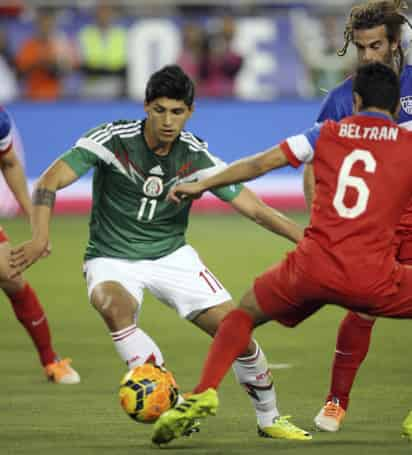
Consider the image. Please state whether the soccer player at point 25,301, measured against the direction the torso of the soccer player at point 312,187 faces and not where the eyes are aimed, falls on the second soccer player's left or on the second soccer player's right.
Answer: on the second soccer player's right

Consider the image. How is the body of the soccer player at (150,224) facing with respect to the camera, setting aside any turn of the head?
toward the camera

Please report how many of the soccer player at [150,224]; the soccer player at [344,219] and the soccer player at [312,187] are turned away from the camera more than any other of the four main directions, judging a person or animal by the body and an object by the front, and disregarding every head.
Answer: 1

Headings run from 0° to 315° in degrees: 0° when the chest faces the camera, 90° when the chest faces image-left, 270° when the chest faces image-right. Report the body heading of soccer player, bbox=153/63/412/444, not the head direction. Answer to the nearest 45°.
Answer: approximately 180°

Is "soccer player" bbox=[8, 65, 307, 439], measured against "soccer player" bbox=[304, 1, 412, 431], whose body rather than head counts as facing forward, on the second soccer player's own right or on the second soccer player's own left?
on the second soccer player's own right

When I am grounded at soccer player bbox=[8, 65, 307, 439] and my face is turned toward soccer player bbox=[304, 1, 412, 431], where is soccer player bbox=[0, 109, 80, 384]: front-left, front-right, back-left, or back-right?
back-left

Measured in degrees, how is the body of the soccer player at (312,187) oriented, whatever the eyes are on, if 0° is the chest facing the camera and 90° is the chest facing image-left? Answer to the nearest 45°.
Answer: approximately 0°

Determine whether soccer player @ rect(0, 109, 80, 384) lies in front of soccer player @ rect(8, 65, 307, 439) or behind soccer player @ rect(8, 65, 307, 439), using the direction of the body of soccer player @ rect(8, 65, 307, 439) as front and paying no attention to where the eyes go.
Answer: behind

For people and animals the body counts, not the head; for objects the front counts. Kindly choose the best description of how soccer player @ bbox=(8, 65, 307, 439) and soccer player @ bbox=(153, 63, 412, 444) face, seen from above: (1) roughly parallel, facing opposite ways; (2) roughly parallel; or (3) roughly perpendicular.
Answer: roughly parallel, facing opposite ways

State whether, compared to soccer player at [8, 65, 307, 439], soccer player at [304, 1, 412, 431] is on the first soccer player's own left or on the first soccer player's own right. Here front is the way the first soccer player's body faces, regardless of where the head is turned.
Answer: on the first soccer player's own left

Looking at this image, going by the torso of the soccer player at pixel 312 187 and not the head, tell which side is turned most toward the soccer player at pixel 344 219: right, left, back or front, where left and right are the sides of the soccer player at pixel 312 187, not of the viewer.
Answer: front
